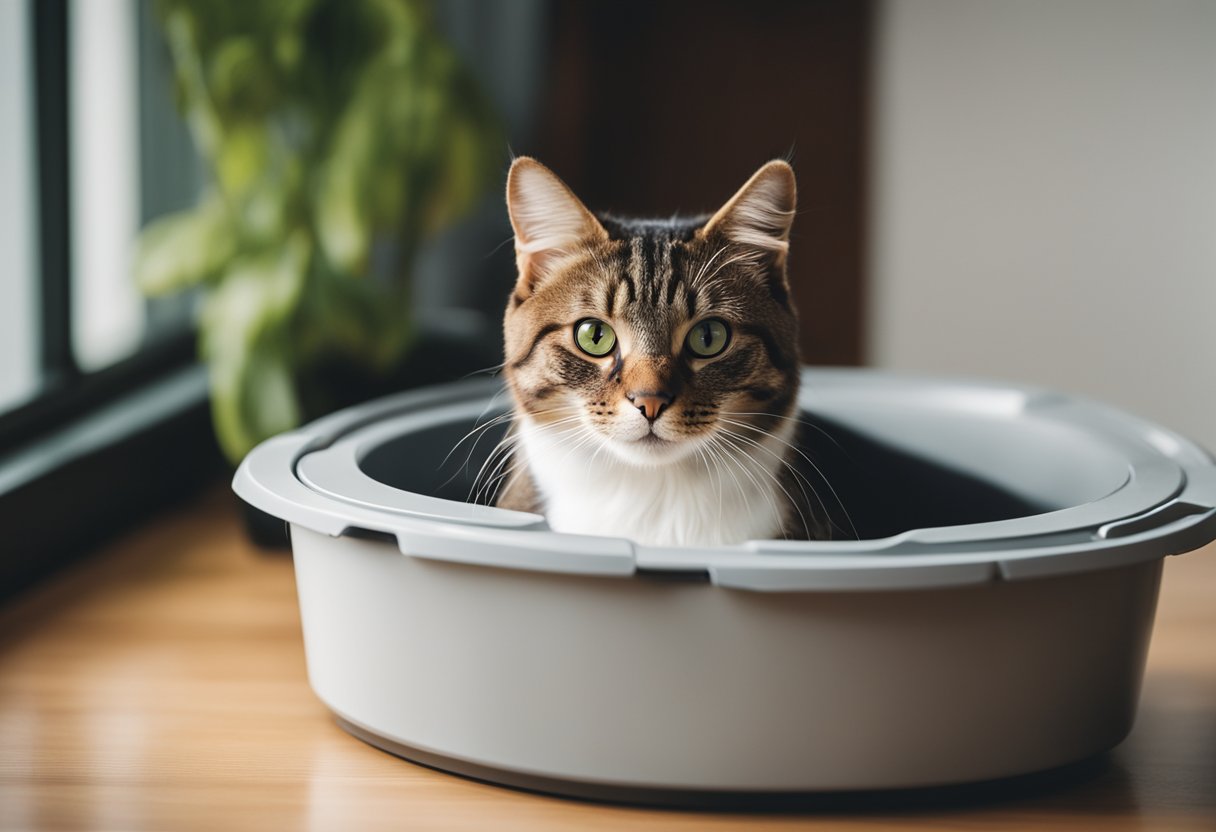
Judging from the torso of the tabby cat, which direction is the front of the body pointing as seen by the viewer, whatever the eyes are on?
toward the camera

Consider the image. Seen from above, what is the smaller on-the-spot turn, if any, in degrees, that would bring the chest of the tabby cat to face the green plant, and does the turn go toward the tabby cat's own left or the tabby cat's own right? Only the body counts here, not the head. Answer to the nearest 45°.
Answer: approximately 135° to the tabby cat's own right

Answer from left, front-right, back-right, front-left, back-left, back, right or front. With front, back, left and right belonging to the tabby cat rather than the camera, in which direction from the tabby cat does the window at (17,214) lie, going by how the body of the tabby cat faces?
back-right
